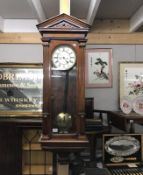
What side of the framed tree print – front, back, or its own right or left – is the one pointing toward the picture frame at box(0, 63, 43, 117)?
right

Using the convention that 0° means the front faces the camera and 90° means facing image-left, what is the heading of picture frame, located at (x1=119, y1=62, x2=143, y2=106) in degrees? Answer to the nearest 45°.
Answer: approximately 0°

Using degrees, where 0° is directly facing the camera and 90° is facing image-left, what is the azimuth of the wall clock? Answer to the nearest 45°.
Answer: approximately 0°

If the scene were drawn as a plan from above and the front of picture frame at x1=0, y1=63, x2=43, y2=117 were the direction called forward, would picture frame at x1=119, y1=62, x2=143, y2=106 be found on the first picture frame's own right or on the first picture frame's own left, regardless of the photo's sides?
on the first picture frame's own left

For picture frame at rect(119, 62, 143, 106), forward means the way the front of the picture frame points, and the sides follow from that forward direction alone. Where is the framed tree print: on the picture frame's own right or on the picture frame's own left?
on the picture frame's own right
